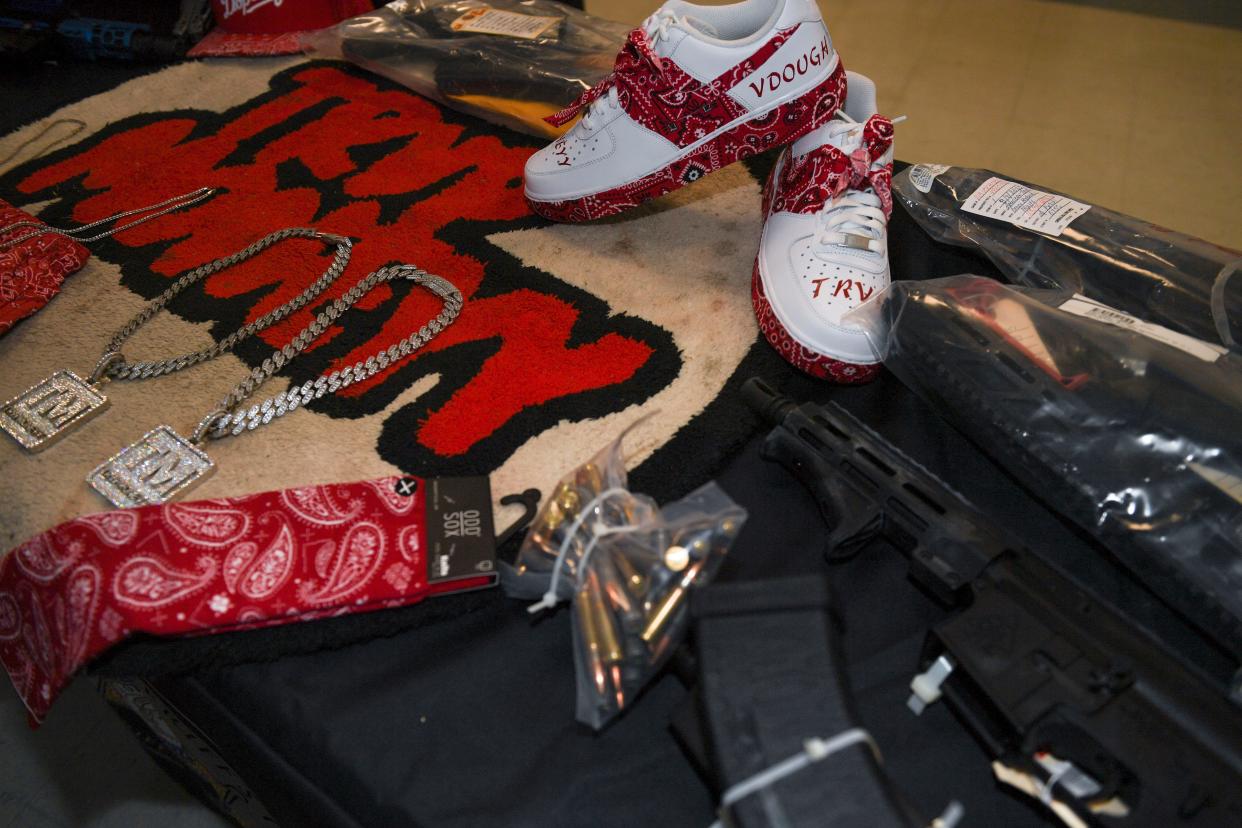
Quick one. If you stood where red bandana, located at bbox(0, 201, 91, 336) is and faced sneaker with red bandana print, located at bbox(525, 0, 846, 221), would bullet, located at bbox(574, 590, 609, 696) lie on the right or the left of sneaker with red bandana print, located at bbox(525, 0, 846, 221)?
right

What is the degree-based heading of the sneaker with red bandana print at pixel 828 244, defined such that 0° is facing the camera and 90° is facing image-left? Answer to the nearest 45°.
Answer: approximately 0°

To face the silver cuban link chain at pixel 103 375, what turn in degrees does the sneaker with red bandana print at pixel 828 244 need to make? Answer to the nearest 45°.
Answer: approximately 90° to its right

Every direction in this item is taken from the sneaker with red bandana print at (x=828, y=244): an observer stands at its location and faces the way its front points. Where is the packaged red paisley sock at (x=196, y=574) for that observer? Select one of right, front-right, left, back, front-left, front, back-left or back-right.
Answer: front-right
